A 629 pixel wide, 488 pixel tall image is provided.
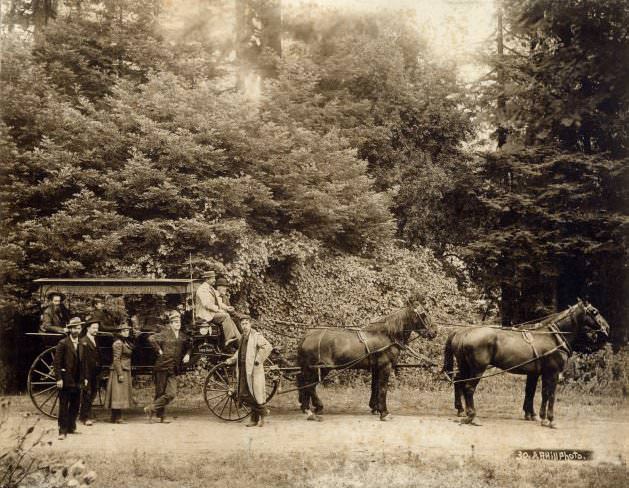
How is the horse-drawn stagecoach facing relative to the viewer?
to the viewer's right

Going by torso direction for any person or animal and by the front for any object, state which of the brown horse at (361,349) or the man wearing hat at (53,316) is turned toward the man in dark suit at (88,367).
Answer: the man wearing hat

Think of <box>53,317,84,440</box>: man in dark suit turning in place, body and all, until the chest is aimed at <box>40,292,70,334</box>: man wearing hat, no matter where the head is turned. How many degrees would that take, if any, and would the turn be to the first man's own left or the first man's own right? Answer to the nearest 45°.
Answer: approximately 135° to the first man's own left

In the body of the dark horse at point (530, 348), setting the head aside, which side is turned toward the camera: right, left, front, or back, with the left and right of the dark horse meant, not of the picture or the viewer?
right

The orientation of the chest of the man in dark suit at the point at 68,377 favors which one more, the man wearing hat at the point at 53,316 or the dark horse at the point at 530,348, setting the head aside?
the dark horse

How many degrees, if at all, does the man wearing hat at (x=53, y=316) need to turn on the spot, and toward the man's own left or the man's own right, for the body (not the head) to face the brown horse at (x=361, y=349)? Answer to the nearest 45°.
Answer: approximately 45° to the man's own left

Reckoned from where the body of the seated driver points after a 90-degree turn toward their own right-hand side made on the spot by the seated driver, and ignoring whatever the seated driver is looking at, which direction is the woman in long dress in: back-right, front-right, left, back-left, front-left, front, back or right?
right

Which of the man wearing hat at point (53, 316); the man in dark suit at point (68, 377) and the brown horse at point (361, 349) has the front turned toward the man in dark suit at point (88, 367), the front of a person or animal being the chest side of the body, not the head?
the man wearing hat

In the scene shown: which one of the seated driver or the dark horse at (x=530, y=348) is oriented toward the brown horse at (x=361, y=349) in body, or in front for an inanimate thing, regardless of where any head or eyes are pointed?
the seated driver

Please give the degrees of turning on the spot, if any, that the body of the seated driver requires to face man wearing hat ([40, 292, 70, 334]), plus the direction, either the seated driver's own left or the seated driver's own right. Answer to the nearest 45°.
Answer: approximately 180°

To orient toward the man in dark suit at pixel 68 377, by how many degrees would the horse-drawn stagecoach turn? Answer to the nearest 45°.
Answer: approximately 135° to its right
